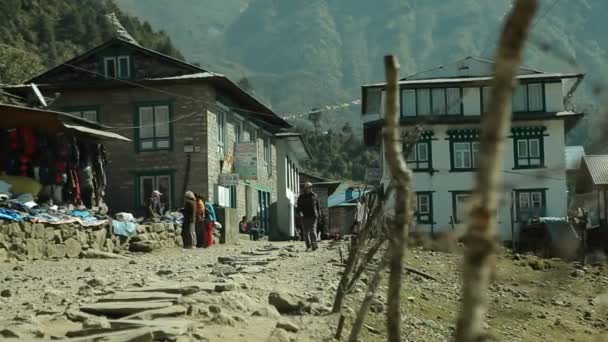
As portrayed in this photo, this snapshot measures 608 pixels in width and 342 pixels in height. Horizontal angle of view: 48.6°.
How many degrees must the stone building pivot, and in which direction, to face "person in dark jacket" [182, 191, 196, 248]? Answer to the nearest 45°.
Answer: approximately 45° to its right

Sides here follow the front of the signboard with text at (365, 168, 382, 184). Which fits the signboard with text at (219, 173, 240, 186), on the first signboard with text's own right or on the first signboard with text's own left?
on the first signboard with text's own right

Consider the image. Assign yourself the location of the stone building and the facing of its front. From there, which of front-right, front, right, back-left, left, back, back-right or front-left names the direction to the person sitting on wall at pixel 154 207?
front-right
